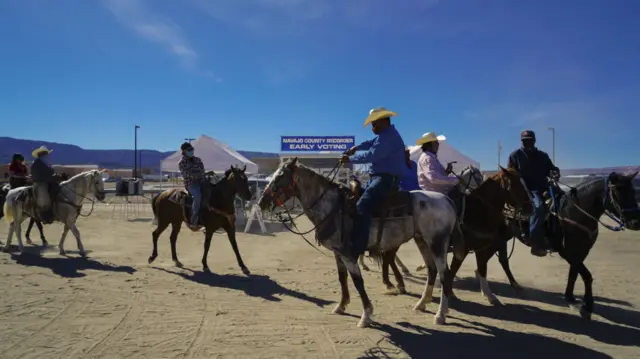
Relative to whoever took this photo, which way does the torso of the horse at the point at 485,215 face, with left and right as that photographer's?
facing the viewer and to the right of the viewer

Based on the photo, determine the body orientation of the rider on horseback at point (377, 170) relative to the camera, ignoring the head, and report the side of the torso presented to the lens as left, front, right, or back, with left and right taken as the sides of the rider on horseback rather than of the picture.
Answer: left

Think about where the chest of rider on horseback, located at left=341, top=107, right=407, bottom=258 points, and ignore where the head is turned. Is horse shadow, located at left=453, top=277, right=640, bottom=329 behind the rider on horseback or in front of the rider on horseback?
behind

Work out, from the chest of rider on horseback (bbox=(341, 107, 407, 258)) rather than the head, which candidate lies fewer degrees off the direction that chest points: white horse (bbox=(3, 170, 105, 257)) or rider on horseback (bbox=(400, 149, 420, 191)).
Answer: the white horse

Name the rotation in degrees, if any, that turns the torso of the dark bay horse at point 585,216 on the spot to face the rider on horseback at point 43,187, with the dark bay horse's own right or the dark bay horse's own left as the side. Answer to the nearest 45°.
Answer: approximately 135° to the dark bay horse's own right

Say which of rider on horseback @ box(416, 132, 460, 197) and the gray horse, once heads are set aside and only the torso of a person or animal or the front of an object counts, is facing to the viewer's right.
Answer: the rider on horseback

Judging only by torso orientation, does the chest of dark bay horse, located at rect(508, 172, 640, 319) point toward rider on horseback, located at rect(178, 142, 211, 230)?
no

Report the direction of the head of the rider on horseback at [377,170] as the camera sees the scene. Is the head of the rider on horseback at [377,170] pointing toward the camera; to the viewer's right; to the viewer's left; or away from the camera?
to the viewer's left

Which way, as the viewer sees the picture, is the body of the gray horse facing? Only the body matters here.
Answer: to the viewer's left

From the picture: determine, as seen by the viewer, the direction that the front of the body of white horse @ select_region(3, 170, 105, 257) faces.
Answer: to the viewer's right

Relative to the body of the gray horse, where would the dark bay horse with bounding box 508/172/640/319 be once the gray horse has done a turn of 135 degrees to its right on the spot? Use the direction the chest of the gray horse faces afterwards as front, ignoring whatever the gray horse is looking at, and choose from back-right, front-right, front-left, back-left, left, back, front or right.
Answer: front-right

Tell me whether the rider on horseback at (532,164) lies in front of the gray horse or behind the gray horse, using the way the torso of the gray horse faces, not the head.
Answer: behind

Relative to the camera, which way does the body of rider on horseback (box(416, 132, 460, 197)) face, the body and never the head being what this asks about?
to the viewer's right

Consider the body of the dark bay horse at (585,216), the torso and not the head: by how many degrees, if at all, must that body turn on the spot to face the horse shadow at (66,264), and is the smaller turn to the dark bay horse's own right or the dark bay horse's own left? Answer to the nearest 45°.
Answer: approximately 135° to the dark bay horse's own right

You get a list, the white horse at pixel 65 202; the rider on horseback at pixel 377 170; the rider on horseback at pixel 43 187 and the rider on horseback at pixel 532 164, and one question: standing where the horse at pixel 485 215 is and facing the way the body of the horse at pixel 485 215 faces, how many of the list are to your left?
1
